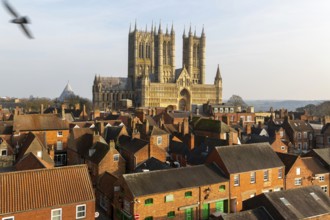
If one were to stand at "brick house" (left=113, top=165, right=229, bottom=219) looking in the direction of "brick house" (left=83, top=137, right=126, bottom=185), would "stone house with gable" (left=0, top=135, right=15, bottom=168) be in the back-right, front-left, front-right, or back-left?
front-left

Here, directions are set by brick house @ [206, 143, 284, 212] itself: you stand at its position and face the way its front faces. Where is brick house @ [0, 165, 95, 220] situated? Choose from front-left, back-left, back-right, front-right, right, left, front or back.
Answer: right

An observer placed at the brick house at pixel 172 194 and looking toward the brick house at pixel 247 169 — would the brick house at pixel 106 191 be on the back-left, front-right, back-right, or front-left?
back-left

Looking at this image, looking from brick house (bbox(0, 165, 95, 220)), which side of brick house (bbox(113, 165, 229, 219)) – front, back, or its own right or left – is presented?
right

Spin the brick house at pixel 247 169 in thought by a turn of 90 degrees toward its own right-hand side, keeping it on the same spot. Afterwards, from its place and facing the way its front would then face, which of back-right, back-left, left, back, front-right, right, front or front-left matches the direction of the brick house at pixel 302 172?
back

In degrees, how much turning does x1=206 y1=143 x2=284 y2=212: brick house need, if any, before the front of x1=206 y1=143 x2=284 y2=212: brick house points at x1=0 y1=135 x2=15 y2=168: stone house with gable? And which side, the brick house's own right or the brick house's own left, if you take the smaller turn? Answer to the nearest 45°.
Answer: approximately 135° to the brick house's own right

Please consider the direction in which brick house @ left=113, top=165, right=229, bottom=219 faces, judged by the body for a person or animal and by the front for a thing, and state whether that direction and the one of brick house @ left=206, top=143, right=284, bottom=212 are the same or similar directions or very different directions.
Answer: same or similar directions

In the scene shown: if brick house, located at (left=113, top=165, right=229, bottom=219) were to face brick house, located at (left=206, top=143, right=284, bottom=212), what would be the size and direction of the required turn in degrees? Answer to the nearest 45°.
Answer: approximately 90° to its left

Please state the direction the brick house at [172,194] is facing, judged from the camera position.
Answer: facing the viewer and to the right of the viewer

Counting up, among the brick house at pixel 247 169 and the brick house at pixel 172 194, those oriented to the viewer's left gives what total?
0

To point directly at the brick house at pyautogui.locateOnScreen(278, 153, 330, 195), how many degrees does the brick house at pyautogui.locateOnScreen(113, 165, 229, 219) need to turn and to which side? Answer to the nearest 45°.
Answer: approximately 90° to its left
